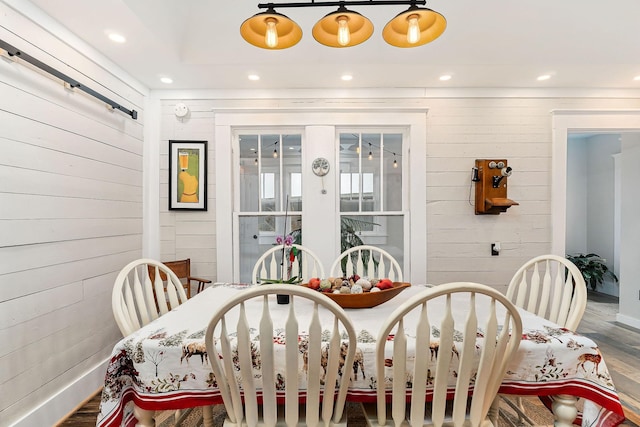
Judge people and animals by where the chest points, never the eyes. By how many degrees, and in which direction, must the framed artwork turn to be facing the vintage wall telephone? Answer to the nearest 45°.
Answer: approximately 45° to its left

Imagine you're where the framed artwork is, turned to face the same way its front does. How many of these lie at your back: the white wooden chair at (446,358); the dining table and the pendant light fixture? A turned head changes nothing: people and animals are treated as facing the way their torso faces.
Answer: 0

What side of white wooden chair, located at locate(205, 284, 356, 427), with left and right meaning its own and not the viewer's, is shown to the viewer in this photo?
back

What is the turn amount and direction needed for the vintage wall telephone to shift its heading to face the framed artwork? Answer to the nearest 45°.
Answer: approximately 90° to its right

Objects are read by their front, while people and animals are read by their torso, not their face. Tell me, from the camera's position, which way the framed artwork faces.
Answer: facing the viewer

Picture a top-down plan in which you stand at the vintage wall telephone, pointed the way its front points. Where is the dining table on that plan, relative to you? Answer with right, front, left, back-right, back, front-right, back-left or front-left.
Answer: front-right

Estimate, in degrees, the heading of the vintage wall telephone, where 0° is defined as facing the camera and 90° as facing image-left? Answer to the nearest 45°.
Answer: approximately 315°

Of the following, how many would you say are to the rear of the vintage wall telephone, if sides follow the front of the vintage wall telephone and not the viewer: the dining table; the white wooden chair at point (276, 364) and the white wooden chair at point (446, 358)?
0

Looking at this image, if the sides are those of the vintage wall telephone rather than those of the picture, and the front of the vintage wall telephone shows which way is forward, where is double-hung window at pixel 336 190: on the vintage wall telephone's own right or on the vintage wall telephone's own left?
on the vintage wall telephone's own right

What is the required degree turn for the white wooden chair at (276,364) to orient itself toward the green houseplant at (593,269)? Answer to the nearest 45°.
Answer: approximately 45° to its right

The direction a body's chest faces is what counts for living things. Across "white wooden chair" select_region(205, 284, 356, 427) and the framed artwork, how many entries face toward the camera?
1

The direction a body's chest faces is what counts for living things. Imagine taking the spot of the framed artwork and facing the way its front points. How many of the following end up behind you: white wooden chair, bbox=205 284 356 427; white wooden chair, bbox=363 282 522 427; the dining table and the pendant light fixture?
0

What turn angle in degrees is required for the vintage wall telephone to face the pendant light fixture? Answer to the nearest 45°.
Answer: approximately 45° to its right

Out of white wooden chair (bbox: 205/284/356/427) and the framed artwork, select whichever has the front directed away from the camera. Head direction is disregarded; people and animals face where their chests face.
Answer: the white wooden chair

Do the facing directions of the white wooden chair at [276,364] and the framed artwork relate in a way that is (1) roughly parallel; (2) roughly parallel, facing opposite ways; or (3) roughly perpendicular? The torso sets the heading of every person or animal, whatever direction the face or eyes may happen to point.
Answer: roughly parallel, facing opposite ways

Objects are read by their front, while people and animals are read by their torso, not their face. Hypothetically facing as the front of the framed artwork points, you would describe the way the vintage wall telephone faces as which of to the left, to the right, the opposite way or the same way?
the same way

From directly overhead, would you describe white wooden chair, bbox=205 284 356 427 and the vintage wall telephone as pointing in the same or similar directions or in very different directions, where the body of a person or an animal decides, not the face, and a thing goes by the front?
very different directions

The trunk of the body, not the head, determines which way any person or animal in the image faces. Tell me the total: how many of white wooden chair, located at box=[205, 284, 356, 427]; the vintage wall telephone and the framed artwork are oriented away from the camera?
1

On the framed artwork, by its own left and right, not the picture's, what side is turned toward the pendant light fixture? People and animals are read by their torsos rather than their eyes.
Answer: front

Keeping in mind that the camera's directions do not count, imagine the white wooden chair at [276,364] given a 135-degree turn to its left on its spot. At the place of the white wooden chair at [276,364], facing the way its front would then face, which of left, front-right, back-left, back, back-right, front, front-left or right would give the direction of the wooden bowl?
back
